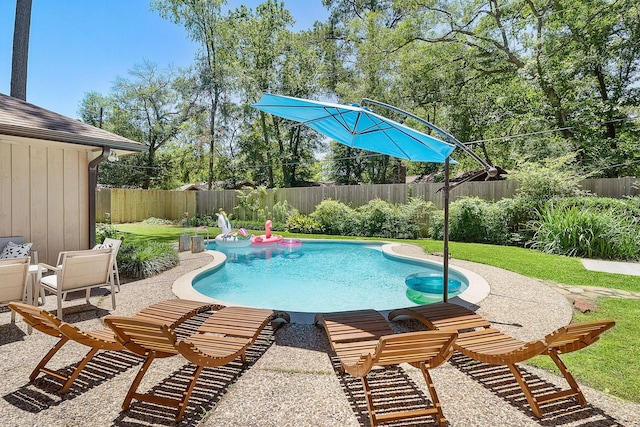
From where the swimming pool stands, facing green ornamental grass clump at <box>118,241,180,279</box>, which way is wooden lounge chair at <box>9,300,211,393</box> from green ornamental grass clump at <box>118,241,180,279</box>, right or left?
left

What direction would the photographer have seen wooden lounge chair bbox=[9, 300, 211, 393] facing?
facing away from the viewer and to the right of the viewer

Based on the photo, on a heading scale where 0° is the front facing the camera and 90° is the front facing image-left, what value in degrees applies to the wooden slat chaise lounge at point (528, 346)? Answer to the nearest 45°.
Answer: approximately 135°

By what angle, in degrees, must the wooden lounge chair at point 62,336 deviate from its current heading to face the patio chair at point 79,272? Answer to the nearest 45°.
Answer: approximately 45° to its left

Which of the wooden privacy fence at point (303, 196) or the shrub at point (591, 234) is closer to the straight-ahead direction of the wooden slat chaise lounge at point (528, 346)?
the wooden privacy fence

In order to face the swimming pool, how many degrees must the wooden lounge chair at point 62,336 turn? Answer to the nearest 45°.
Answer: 0° — it already faces it
